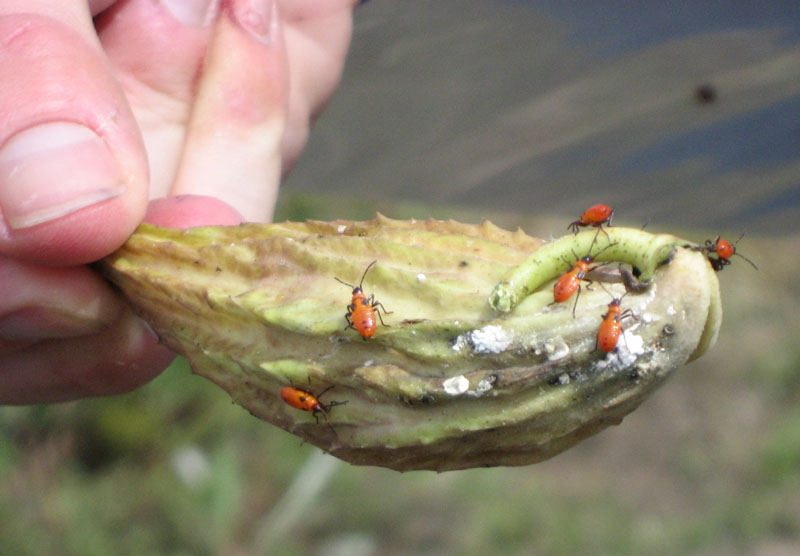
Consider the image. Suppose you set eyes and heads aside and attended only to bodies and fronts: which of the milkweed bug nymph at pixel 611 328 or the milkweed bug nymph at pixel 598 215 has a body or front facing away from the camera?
the milkweed bug nymph at pixel 611 328

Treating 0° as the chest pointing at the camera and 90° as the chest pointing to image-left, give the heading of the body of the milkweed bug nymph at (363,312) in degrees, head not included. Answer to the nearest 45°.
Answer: approximately 180°

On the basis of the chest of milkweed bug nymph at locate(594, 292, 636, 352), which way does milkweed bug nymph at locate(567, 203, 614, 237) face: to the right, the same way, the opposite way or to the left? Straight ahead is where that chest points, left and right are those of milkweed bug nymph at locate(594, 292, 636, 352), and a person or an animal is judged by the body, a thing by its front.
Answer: to the left

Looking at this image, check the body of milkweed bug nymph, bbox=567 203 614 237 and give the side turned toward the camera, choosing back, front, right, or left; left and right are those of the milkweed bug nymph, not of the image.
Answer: left

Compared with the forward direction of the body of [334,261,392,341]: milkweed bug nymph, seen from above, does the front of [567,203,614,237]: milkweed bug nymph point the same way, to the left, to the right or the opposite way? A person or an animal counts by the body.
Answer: to the left

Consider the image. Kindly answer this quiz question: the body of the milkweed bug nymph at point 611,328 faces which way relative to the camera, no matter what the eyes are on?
away from the camera

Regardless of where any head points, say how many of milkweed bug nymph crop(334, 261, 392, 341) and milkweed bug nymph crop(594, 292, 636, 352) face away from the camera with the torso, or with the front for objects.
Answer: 2
